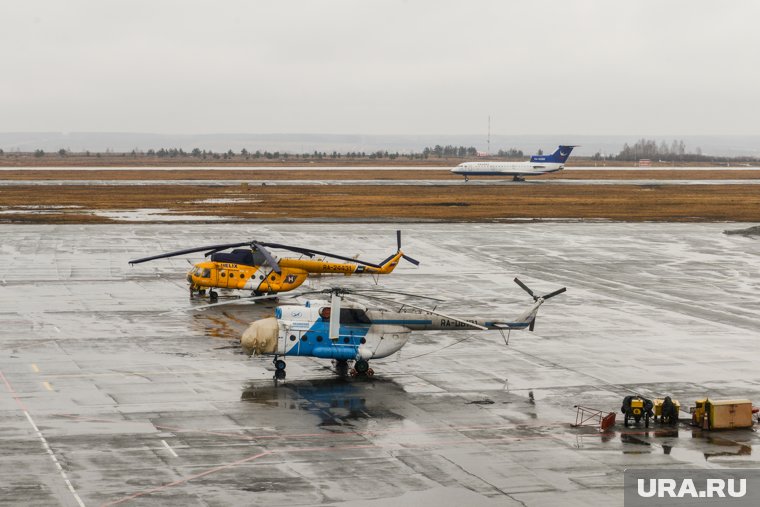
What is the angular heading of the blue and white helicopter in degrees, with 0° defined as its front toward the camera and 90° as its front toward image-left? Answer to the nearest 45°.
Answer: approximately 90°
